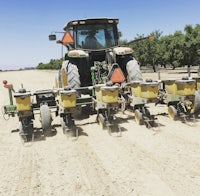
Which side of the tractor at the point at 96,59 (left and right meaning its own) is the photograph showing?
back
